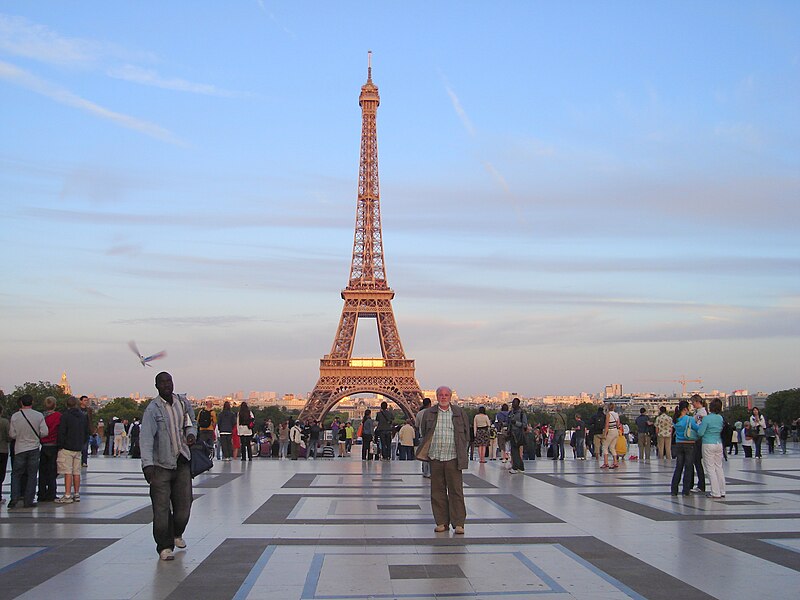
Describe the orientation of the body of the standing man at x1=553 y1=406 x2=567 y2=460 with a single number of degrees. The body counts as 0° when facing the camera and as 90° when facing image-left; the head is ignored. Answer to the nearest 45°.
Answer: approximately 180°

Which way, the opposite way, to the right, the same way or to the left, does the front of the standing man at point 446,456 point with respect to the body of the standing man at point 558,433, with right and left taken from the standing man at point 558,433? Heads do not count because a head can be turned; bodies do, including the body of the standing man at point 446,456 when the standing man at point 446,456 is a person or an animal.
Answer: the opposite way

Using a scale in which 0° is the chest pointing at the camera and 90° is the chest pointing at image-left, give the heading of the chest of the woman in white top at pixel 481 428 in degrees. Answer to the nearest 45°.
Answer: approximately 180°

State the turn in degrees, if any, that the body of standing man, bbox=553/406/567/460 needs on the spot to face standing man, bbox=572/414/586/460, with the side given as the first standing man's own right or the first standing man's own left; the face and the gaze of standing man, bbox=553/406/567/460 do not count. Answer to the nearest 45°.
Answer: approximately 45° to the first standing man's own right

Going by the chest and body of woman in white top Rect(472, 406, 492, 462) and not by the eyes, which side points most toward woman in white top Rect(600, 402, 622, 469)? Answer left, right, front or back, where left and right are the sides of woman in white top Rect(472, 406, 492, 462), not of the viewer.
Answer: right

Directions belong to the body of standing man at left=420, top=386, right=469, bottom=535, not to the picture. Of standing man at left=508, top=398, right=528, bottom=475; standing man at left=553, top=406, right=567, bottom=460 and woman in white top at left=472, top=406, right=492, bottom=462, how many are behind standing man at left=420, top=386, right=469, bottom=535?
3

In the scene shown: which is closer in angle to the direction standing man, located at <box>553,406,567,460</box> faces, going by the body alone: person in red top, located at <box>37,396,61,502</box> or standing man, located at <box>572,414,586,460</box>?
the standing man

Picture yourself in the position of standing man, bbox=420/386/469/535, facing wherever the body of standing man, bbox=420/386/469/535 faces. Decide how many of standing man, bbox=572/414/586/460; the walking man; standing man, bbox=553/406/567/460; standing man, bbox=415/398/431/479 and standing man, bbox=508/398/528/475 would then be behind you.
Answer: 4
